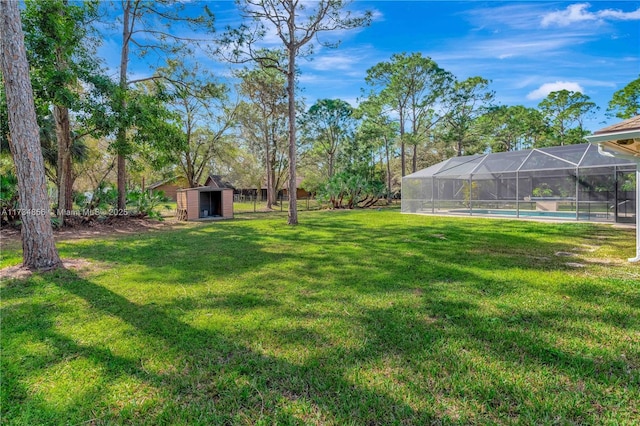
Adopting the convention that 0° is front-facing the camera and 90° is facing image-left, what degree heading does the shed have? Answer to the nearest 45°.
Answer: approximately 0°

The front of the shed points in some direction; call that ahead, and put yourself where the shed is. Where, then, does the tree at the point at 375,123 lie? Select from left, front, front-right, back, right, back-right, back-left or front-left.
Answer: back-left

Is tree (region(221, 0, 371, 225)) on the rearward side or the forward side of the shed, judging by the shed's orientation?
on the forward side

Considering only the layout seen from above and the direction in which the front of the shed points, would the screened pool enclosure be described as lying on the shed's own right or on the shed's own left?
on the shed's own left

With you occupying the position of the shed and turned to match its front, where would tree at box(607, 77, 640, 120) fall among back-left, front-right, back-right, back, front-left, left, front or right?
left

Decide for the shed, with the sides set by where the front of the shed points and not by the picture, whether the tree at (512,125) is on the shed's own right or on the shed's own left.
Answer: on the shed's own left
